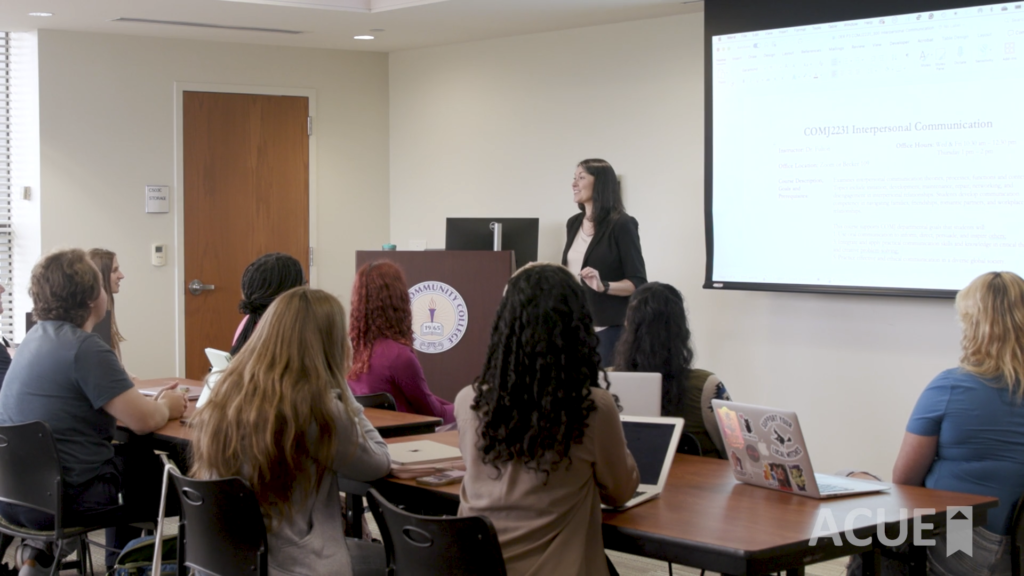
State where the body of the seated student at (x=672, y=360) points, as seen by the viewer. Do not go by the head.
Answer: away from the camera

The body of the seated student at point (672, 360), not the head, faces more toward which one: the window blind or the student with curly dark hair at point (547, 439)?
the window blind

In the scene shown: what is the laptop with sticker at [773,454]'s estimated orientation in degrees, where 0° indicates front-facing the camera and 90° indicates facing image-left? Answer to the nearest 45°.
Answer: approximately 225°

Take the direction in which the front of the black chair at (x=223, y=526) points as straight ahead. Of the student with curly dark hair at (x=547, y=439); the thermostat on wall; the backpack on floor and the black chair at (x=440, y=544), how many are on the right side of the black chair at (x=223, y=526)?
2

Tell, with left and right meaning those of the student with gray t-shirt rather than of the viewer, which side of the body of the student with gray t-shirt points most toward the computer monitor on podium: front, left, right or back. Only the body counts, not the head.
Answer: front

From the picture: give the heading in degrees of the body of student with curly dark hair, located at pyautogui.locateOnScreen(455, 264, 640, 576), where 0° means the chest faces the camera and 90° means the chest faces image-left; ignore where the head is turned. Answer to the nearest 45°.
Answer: approximately 180°

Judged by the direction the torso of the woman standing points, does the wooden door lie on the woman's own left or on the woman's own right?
on the woman's own right

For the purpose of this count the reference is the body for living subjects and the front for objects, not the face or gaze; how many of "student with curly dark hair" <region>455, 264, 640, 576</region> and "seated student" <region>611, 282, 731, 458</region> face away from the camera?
2

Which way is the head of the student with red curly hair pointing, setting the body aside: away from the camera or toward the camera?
away from the camera

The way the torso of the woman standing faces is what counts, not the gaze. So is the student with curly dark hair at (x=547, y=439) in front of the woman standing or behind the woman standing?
in front

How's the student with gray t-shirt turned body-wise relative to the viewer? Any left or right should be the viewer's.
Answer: facing away from the viewer and to the right of the viewer

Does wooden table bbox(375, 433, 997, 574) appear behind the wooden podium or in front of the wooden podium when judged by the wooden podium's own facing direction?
in front
